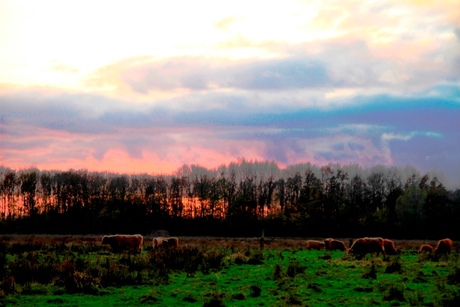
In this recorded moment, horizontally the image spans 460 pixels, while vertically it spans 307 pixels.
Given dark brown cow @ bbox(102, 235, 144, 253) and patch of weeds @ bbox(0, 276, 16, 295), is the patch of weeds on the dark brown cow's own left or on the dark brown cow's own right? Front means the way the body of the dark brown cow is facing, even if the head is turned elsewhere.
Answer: on the dark brown cow's own left

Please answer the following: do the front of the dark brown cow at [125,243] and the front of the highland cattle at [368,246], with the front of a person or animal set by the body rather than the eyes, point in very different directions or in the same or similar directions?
same or similar directions

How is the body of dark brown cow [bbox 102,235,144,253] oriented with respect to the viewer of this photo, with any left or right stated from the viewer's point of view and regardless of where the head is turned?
facing to the left of the viewer

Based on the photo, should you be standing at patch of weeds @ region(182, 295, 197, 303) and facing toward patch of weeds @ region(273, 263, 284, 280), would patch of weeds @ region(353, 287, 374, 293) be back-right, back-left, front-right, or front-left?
front-right

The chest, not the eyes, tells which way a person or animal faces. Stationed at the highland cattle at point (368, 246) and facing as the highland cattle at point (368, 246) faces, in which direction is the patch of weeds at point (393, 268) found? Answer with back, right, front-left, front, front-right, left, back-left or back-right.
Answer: left

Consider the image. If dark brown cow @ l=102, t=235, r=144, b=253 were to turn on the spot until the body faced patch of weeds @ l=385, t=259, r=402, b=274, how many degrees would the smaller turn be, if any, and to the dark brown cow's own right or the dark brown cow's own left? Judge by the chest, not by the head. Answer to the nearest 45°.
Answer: approximately 135° to the dark brown cow's own left

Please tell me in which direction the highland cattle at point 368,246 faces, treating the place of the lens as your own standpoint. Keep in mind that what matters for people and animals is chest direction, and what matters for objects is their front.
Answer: facing to the left of the viewer
